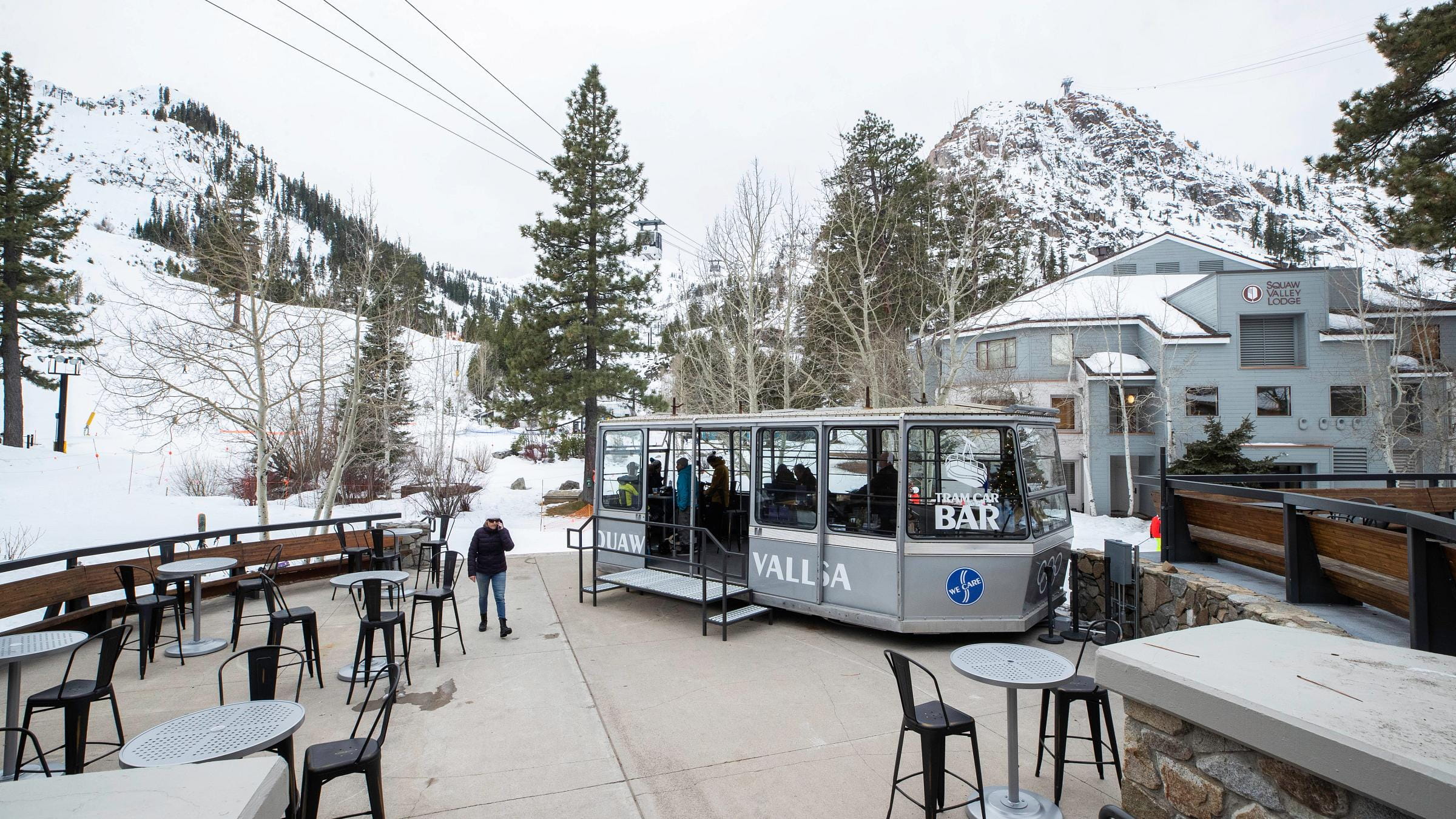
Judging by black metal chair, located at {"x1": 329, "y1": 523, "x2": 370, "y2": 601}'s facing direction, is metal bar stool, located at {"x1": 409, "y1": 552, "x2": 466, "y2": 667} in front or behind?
in front

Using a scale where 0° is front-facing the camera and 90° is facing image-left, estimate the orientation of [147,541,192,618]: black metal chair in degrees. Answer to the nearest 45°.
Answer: approximately 315°

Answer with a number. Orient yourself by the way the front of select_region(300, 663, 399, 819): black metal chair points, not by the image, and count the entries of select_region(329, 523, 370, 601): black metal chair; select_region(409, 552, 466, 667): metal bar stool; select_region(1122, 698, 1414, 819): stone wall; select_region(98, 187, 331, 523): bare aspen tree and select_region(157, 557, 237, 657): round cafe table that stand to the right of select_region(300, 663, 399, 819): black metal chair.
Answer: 4

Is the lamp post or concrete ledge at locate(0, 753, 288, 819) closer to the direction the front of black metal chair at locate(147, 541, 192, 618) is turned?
the concrete ledge

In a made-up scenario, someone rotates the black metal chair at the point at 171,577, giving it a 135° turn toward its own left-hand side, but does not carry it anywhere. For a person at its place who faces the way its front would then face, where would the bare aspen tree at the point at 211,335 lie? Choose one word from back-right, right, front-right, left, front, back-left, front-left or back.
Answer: front

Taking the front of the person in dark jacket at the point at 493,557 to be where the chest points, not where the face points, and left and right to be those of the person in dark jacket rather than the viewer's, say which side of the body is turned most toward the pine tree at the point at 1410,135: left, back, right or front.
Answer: left

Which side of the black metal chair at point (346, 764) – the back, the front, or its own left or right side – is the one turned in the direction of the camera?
left

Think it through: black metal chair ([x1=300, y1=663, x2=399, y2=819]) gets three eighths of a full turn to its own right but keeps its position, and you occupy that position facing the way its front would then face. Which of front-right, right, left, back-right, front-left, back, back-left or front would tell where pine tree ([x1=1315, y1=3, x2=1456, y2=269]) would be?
front-right

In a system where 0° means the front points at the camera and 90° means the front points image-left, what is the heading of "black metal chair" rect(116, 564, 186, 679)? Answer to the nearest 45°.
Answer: approximately 225°

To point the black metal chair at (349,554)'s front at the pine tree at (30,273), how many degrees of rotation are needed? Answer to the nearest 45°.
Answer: approximately 180°

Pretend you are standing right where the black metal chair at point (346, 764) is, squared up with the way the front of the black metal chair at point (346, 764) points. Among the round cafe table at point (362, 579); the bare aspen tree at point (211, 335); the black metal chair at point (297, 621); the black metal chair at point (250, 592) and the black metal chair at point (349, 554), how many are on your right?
5
